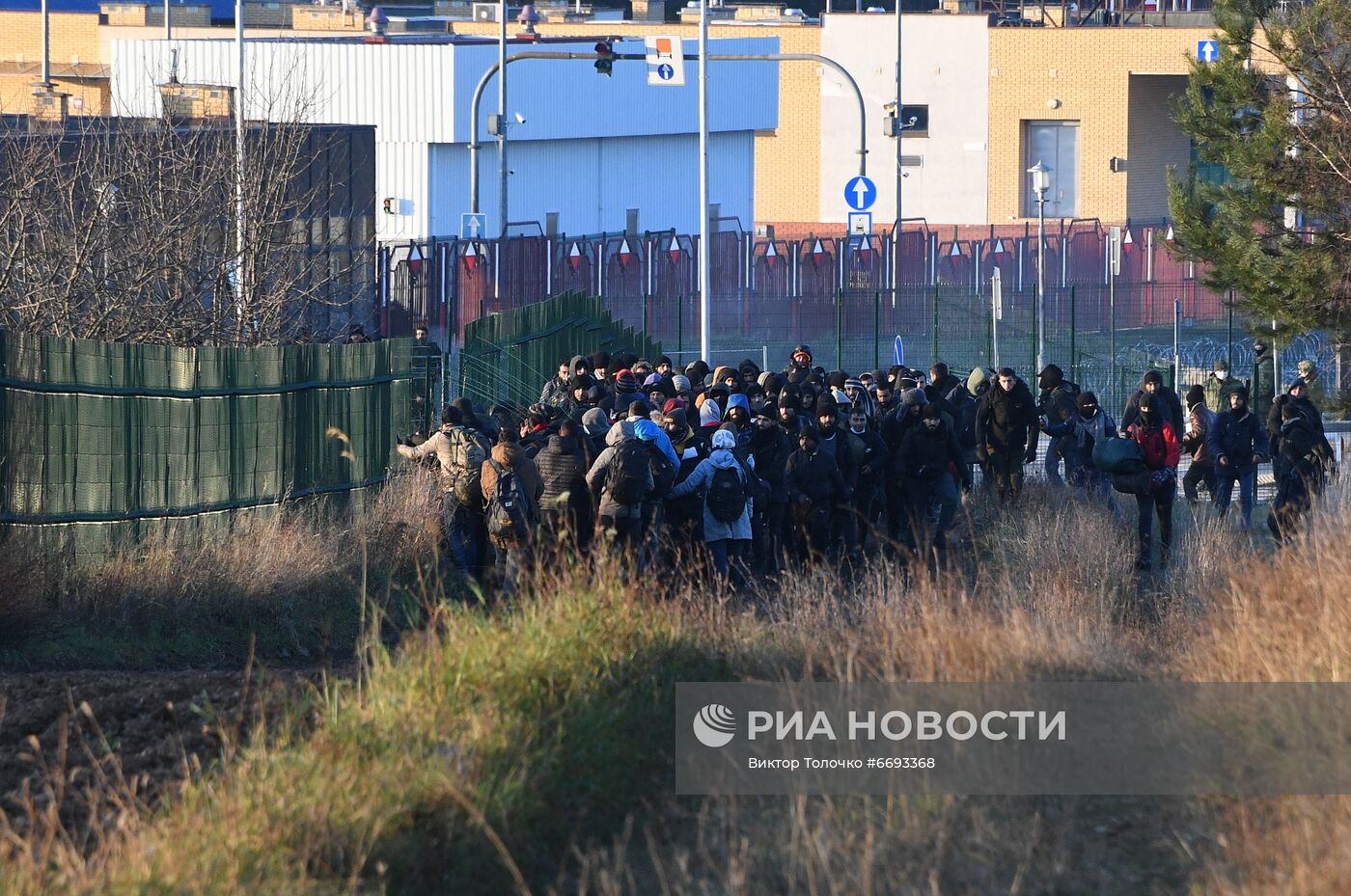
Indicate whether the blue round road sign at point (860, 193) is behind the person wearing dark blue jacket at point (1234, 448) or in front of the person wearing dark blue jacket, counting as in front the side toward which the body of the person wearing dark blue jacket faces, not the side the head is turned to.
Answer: behind

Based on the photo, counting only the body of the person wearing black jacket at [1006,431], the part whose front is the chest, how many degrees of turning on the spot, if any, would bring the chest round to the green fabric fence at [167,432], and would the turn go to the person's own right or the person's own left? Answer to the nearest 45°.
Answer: approximately 45° to the person's own right

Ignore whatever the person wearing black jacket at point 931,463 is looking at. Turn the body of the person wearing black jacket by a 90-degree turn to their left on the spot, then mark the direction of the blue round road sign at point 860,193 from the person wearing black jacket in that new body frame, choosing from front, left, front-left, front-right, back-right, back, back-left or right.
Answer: left

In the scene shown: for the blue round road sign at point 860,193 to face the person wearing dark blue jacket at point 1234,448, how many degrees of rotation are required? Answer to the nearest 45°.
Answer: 0° — it already faces them

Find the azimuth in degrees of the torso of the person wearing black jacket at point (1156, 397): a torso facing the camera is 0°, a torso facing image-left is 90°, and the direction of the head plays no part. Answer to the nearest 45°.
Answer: approximately 0°

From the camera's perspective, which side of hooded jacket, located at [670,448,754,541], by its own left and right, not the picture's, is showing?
back

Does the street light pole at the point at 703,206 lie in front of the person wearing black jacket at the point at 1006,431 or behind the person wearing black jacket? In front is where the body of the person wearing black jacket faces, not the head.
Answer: behind
